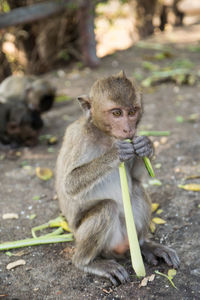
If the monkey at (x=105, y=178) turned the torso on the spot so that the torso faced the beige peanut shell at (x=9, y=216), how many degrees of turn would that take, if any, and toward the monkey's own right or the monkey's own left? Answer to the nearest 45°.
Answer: approximately 180°

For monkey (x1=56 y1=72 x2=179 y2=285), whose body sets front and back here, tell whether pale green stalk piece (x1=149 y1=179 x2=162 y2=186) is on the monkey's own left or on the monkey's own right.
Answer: on the monkey's own left

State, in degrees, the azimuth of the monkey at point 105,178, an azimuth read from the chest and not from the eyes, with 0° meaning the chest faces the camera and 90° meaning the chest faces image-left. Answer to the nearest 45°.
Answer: approximately 315°

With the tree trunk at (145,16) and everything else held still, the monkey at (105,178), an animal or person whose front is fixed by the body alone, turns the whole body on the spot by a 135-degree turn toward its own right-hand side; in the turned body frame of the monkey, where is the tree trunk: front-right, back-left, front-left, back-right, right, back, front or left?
right

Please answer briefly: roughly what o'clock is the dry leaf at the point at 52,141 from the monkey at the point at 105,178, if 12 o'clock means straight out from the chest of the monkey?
The dry leaf is roughly at 7 o'clock from the monkey.

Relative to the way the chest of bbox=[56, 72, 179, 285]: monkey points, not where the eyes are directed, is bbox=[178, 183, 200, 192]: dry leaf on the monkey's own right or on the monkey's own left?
on the monkey's own left
